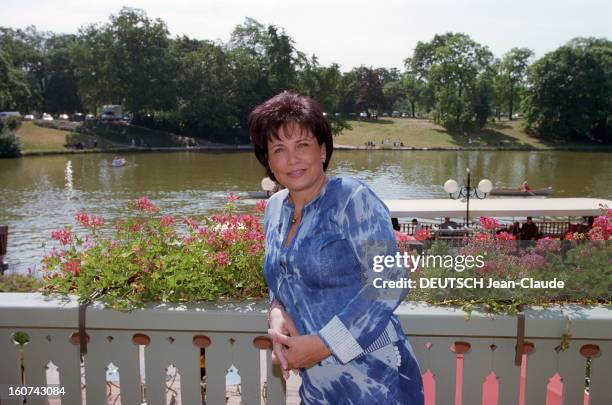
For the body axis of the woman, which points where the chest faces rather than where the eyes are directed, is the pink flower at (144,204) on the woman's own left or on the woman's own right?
on the woman's own right

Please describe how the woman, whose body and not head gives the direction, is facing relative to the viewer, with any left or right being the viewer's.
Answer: facing the viewer and to the left of the viewer

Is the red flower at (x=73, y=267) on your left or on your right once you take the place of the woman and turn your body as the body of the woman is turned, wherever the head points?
on your right

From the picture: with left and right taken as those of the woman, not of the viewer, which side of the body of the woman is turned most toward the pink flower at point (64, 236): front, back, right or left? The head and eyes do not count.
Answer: right

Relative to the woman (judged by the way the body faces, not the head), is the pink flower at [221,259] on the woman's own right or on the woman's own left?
on the woman's own right

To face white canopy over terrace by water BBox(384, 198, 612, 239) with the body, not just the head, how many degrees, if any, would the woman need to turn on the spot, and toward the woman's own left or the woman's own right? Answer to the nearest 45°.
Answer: approximately 135° to the woman's own right

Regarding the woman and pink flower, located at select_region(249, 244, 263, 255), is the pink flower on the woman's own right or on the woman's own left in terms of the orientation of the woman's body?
on the woman's own right

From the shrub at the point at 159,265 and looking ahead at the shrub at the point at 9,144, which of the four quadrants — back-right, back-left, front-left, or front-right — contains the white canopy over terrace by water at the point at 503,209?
front-right

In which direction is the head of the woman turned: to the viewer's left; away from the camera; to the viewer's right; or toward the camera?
toward the camera

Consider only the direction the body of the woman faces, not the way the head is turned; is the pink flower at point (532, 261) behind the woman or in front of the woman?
behind
